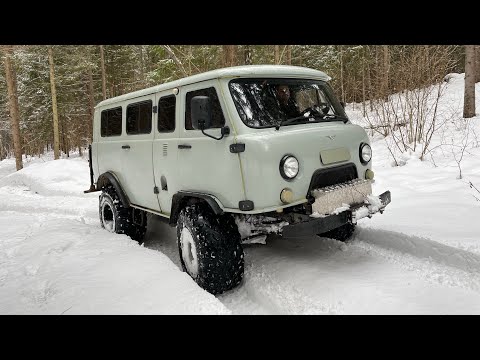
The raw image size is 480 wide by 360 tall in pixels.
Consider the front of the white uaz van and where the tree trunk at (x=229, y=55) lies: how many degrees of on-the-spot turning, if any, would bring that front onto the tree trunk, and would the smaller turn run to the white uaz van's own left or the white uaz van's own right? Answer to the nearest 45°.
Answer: approximately 135° to the white uaz van's own left

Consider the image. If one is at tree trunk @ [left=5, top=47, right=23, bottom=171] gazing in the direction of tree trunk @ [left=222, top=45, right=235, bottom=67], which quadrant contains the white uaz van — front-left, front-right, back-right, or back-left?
front-right

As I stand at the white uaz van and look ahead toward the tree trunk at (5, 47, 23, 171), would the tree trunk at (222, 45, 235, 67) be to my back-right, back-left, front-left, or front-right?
front-right

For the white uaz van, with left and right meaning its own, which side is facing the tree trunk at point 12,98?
back

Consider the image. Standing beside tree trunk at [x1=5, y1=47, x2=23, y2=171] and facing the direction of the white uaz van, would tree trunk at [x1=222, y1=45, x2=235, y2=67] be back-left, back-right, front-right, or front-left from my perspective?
front-left

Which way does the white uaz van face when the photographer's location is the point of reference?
facing the viewer and to the right of the viewer
